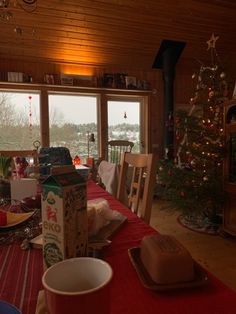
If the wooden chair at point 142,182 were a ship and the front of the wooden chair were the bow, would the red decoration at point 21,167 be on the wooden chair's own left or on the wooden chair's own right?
on the wooden chair's own right

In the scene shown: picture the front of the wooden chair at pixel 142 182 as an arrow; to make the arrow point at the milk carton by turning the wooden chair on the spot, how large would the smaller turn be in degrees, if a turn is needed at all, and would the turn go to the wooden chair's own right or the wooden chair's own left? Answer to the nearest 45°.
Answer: approximately 45° to the wooden chair's own left

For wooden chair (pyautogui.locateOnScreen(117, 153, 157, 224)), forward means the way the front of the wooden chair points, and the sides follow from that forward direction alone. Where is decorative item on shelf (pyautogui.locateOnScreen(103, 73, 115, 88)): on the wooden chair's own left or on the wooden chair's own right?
on the wooden chair's own right

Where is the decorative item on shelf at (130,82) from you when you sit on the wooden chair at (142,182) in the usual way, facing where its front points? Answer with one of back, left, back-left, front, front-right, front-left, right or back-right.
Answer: back-right

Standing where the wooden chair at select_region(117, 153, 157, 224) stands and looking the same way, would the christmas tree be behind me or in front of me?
behind

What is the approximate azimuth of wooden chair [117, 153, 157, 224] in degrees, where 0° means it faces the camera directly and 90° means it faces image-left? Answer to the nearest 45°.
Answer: approximately 45°

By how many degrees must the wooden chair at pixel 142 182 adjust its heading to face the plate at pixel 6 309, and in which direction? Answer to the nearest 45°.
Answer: approximately 45° to its left

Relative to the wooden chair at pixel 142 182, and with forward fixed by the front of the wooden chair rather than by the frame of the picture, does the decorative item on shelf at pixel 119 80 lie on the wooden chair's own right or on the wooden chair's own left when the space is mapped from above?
on the wooden chair's own right

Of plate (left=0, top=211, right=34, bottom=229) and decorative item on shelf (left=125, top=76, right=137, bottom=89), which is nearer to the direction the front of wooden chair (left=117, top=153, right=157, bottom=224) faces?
the plate

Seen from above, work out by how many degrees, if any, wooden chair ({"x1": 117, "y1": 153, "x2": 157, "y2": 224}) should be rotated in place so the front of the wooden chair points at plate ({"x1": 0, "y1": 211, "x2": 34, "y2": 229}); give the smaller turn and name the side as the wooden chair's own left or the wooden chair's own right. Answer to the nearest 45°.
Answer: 0° — it already faces it
